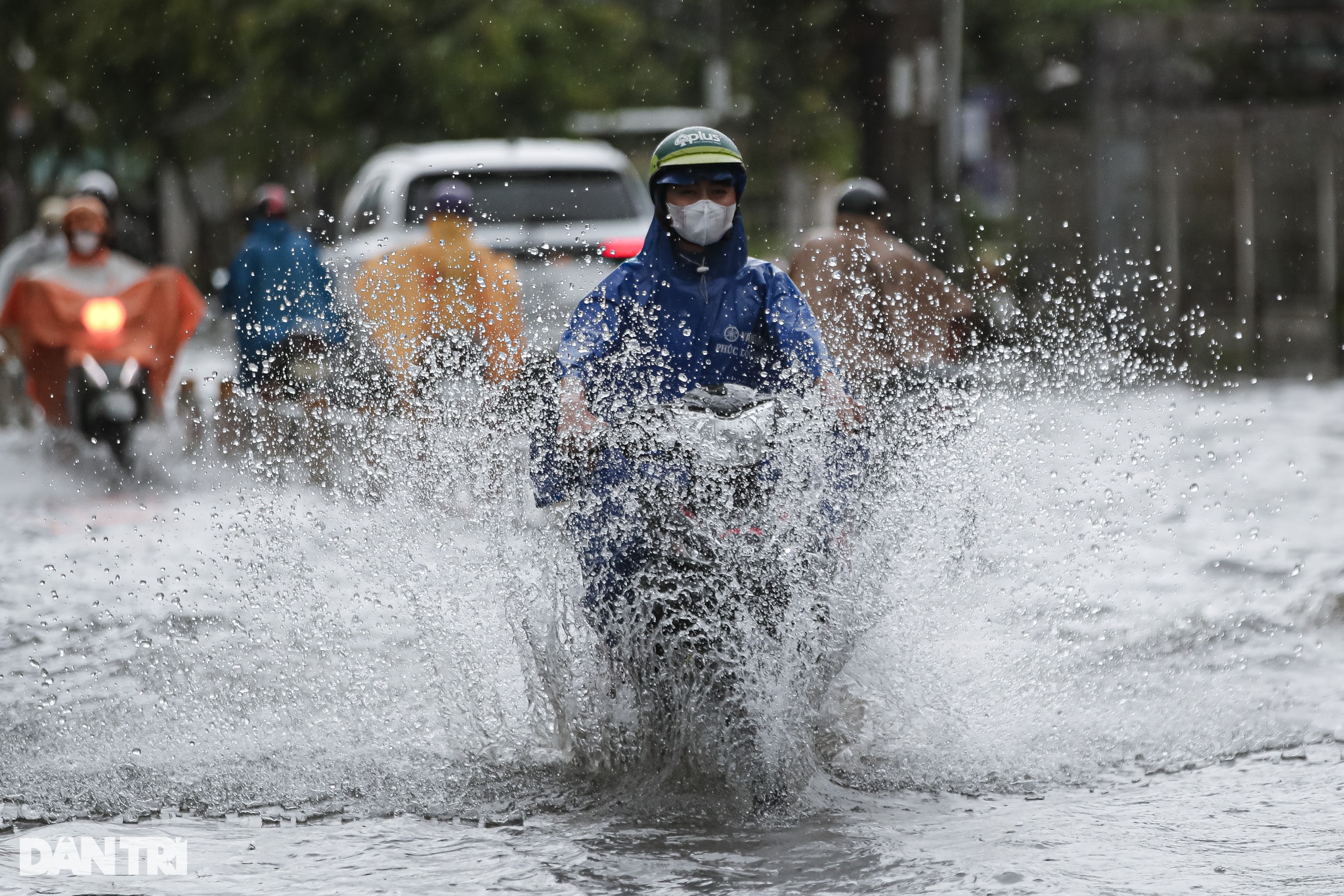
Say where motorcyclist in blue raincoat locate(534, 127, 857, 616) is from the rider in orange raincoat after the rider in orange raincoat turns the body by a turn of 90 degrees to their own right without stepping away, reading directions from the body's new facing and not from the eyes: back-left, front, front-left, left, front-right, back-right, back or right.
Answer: left

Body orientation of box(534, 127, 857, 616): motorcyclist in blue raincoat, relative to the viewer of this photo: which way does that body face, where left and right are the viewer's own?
facing the viewer

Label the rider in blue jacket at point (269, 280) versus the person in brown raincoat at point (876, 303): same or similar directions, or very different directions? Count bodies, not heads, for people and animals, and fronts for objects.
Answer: same or similar directions

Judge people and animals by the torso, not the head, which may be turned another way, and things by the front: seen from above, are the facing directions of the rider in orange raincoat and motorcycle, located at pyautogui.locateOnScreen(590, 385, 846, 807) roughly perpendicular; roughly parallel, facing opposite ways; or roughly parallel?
roughly parallel

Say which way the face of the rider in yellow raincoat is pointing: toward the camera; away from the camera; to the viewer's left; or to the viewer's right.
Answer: away from the camera

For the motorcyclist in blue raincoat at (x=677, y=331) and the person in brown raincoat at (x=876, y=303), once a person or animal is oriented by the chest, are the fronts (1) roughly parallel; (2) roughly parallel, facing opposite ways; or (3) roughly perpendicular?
roughly parallel, facing opposite ways

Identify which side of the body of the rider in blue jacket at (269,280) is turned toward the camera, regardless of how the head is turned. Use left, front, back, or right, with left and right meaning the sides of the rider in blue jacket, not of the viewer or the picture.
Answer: back

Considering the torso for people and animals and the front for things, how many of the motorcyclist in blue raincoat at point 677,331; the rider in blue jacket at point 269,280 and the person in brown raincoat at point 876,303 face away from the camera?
2

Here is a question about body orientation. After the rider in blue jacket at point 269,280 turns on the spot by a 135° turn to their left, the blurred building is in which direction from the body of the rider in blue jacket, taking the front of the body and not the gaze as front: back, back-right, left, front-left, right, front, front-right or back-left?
back

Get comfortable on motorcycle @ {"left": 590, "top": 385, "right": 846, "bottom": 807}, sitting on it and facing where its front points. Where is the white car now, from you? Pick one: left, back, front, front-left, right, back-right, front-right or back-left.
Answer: back

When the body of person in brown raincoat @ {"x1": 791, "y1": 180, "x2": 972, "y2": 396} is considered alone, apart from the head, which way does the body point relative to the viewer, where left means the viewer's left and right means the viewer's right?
facing away from the viewer

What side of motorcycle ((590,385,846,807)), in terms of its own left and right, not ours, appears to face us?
front
